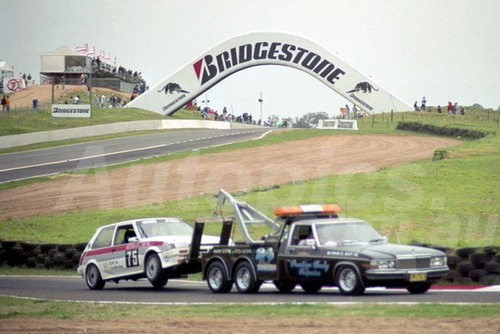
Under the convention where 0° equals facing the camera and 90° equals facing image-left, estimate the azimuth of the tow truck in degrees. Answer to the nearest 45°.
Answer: approximately 315°

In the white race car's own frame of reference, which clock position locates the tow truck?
The tow truck is roughly at 12 o'clock from the white race car.

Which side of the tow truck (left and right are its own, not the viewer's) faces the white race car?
back

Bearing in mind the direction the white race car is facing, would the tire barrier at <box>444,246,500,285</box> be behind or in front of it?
in front

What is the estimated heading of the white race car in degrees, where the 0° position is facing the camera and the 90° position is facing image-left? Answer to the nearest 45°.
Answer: approximately 315°

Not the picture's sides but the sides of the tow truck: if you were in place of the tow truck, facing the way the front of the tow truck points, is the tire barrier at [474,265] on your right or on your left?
on your left

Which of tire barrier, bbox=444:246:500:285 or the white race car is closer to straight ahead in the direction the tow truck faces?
the tire barrier
